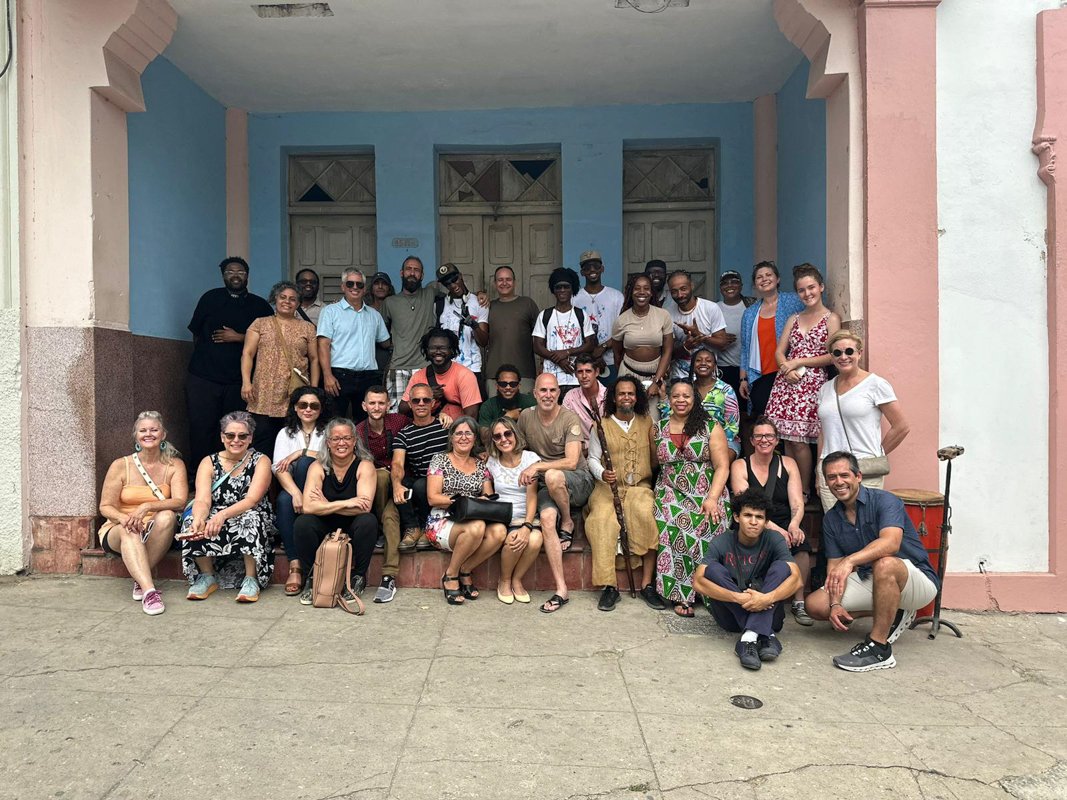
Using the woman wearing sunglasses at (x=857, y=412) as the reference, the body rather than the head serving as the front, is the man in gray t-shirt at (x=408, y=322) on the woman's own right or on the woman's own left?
on the woman's own right

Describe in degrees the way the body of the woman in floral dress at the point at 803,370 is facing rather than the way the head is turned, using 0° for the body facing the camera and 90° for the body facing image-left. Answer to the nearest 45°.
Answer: approximately 45°

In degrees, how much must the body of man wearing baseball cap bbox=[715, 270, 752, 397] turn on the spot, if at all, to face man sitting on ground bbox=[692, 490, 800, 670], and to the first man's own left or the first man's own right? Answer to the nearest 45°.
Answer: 0° — they already face them

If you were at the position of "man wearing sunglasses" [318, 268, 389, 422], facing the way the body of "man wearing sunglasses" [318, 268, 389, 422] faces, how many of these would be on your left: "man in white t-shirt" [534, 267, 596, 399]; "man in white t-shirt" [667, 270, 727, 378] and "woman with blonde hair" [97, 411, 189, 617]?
2
